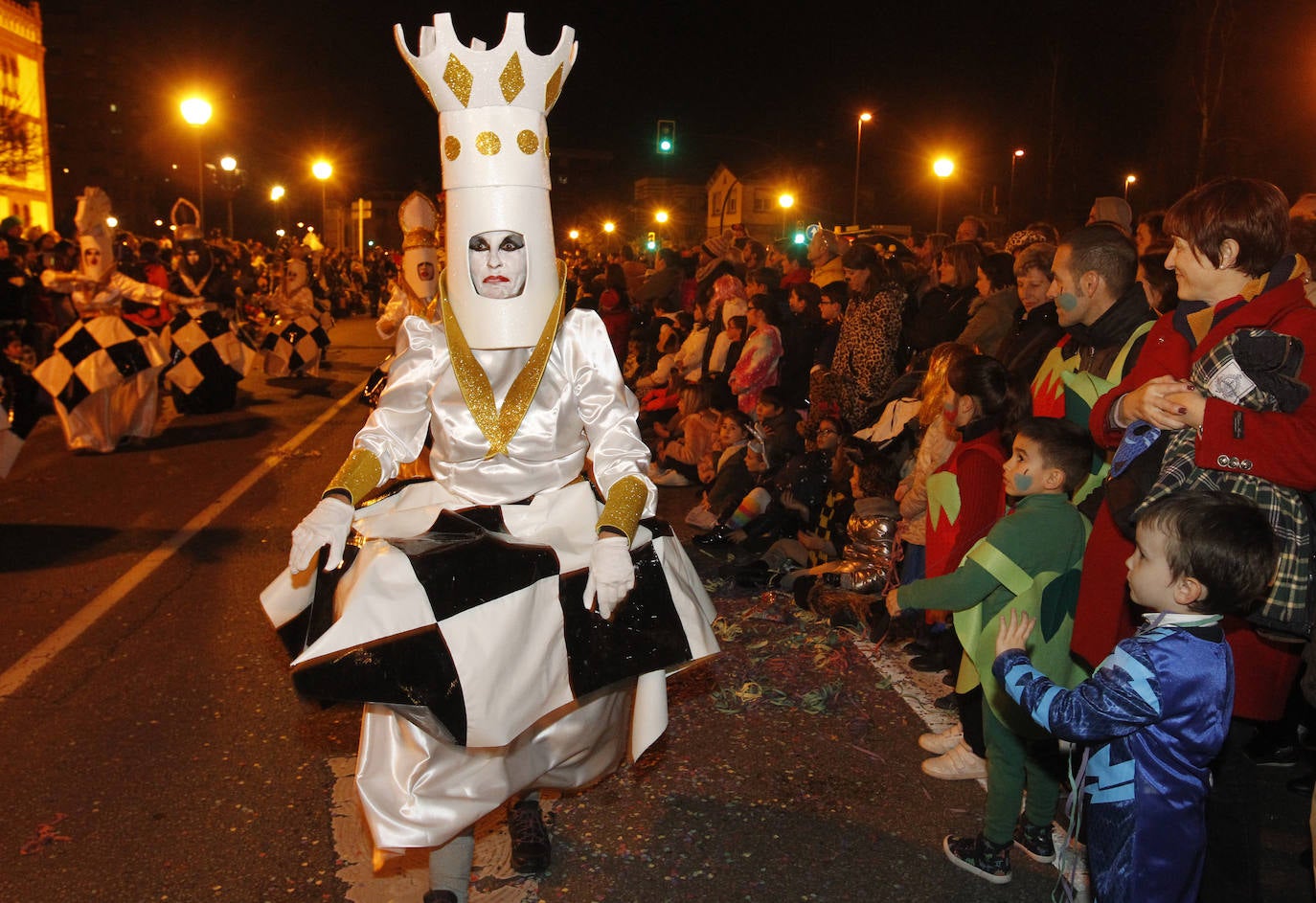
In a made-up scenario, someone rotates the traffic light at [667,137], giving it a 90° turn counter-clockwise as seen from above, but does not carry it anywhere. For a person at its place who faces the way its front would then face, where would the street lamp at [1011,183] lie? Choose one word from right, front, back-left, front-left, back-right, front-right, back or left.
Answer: front-left

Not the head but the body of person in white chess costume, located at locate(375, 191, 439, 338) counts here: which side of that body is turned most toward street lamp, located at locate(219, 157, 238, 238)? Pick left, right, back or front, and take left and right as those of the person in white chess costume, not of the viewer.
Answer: back

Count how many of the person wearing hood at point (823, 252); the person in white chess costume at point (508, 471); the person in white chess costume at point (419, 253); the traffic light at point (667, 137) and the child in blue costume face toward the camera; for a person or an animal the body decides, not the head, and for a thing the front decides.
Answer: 3

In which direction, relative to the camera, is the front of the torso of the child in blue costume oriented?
to the viewer's left

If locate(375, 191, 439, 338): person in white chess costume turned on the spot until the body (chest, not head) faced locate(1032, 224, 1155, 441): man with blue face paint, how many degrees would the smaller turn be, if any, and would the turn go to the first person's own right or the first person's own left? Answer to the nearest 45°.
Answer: approximately 45° to the first person's own left

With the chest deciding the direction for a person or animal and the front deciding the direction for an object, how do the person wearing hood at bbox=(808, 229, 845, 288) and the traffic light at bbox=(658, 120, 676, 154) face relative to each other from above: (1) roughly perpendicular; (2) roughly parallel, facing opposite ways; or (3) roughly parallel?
roughly perpendicular

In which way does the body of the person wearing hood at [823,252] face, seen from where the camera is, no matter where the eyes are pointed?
to the viewer's left

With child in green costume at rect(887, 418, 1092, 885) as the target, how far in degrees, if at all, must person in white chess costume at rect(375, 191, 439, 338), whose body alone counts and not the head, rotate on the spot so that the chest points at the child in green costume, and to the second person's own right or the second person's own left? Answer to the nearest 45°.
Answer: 0° — they already face them

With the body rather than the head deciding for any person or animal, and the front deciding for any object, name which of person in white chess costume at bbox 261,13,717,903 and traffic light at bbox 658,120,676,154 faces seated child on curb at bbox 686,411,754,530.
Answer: the traffic light

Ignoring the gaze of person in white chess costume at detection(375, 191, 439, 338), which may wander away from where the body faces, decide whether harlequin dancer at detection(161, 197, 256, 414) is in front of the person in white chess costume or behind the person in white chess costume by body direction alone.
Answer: behind
